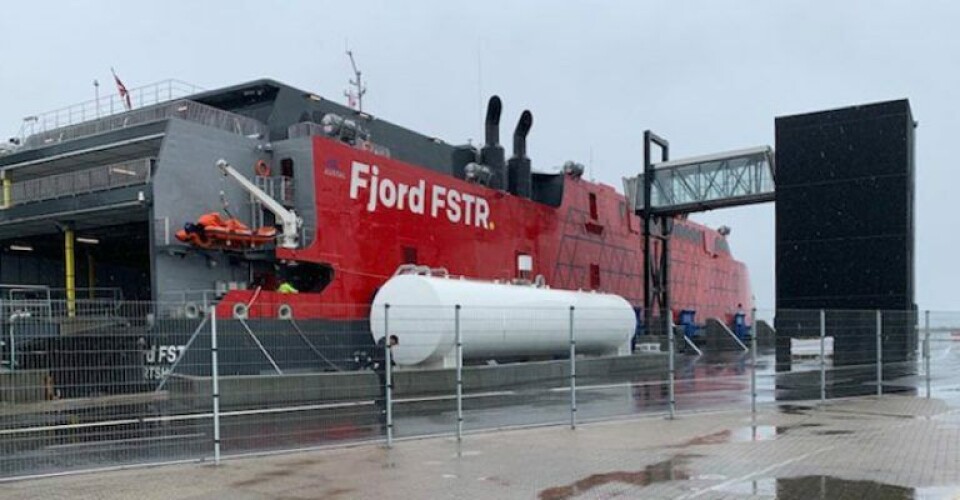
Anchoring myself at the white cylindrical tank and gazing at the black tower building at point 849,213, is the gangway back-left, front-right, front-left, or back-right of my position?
front-left

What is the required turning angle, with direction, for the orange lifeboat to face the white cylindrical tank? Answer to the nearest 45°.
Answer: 0° — it already faces it

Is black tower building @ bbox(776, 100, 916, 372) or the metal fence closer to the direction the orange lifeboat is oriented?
the black tower building

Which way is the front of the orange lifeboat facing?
to the viewer's right

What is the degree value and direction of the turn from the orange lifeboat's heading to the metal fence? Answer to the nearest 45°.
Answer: approximately 45° to its right

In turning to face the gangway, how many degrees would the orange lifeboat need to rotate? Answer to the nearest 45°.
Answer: approximately 45° to its left

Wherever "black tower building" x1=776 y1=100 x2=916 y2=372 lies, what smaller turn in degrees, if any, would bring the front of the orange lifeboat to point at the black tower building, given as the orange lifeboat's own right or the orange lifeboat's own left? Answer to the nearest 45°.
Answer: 0° — it already faces it
